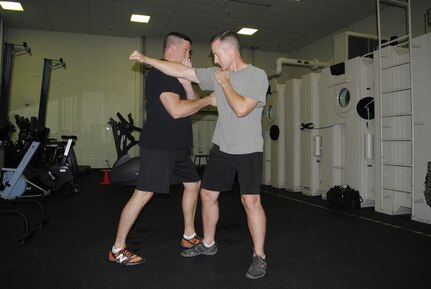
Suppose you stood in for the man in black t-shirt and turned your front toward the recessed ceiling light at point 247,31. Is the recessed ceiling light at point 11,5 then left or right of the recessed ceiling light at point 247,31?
left

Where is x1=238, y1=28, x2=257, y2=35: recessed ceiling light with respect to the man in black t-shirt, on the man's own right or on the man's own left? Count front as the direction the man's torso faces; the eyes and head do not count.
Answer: on the man's own left

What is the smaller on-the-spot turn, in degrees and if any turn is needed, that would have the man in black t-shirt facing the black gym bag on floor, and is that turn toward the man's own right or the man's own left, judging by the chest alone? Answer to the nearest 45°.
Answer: approximately 45° to the man's own left

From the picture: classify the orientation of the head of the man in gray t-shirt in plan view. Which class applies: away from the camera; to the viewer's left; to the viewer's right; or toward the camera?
to the viewer's left

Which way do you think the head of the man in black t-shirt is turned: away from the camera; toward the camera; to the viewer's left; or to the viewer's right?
to the viewer's right

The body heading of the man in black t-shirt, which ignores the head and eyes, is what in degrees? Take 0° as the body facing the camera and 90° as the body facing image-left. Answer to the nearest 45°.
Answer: approximately 270°

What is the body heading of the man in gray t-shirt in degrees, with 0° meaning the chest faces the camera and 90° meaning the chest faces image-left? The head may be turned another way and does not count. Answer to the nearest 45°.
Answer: approximately 45°

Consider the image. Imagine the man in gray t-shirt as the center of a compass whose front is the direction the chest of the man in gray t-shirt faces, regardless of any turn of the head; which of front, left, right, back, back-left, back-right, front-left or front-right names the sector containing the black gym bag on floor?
back

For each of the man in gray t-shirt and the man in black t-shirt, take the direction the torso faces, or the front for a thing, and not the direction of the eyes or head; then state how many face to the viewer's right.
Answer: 1
